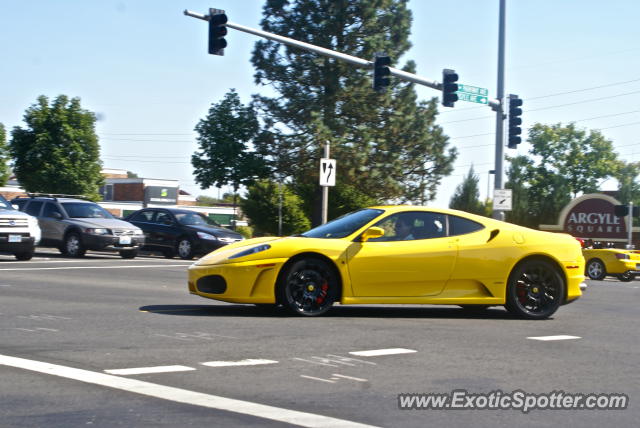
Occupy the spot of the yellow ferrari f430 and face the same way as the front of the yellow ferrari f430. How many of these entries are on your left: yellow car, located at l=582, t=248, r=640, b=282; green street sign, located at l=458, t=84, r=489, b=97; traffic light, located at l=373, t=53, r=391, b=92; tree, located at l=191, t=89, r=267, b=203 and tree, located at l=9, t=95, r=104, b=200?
0

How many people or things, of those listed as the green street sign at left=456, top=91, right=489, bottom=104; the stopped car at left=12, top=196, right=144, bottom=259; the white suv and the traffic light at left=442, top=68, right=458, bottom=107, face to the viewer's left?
0

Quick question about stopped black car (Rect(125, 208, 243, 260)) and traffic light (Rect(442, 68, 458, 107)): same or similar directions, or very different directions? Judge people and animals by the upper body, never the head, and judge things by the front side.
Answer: same or similar directions

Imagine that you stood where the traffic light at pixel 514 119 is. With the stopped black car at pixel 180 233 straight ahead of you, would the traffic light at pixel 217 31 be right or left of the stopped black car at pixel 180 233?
left

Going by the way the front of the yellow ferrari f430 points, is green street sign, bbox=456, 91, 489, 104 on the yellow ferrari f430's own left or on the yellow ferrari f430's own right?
on the yellow ferrari f430's own right

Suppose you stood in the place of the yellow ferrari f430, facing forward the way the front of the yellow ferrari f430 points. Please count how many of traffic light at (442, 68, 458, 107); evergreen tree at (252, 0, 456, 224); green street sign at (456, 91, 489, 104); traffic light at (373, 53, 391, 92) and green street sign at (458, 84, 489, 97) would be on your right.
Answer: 5

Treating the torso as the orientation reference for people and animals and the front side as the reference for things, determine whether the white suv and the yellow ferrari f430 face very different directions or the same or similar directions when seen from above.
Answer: very different directions

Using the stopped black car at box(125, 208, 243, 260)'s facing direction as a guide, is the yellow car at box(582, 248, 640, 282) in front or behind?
in front

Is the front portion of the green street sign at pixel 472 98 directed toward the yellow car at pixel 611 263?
no

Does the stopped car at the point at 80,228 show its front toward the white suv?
no

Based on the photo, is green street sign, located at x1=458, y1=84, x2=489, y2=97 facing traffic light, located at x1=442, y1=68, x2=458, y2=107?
no

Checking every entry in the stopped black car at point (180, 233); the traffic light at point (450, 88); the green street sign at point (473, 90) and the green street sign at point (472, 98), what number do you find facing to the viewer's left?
0

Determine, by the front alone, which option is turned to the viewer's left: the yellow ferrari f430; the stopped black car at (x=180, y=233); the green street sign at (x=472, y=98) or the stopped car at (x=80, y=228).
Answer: the yellow ferrari f430

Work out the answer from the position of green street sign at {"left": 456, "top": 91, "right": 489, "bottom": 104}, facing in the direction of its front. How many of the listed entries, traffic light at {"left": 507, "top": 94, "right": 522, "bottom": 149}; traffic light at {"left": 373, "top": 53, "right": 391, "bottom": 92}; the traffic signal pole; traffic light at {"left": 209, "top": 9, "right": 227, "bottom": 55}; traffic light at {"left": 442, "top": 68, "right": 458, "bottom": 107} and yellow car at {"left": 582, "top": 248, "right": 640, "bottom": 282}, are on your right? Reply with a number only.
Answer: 3

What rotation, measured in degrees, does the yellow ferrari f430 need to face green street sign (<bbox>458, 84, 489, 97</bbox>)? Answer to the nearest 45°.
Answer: approximately 90° to its right

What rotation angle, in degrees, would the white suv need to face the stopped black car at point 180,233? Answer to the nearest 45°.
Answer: approximately 90° to its left

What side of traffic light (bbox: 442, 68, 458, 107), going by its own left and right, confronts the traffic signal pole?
left
